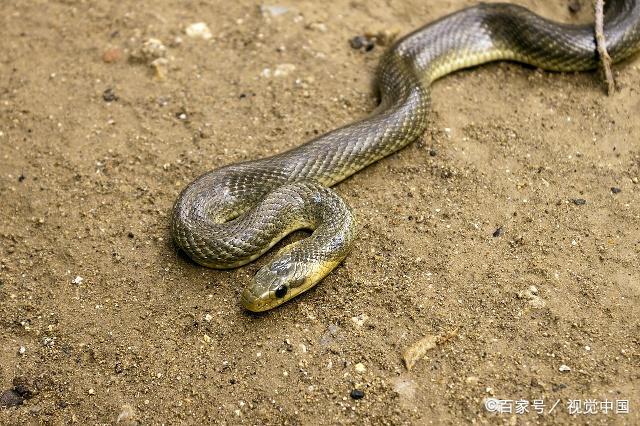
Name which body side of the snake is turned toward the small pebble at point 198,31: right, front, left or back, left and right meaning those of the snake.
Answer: right

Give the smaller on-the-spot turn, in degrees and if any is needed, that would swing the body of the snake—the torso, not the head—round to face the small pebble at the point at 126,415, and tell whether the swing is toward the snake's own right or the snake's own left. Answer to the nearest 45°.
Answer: approximately 45° to the snake's own left

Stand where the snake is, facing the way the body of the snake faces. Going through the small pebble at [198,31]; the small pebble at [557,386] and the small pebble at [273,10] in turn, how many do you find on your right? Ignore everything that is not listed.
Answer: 2

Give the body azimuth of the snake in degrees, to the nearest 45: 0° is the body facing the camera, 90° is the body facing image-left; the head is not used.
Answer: approximately 45°

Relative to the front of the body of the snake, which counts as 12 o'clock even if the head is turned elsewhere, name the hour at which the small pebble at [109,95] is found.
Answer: The small pebble is roughly at 2 o'clock from the snake.

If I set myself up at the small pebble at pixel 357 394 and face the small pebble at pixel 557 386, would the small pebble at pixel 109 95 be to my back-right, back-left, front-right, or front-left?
back-left

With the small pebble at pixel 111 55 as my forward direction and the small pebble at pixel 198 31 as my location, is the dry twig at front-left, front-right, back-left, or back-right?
back-left

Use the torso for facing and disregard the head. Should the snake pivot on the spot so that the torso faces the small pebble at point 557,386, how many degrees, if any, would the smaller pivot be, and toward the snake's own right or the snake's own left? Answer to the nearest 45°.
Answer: approximately 90° to the snake's own left

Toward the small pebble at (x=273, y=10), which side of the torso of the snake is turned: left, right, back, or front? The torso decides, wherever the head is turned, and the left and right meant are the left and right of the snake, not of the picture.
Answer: right
